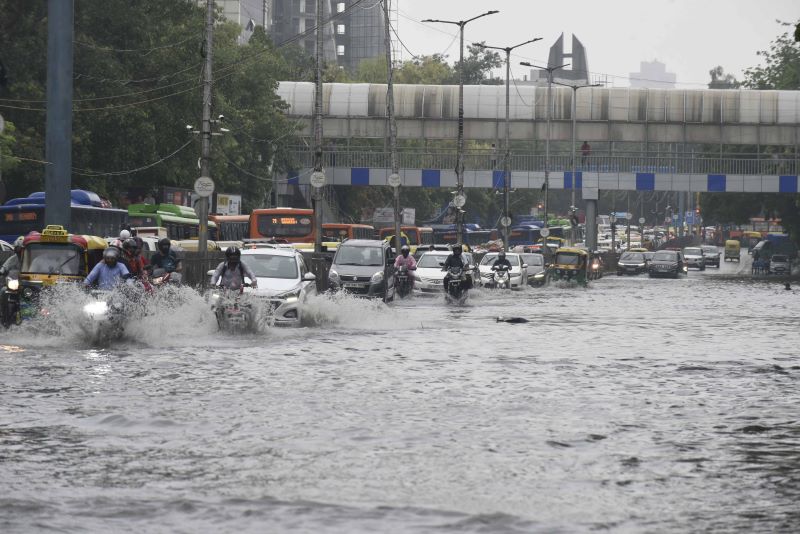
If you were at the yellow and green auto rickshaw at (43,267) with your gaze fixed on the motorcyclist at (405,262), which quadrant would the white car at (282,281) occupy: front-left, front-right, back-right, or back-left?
front-right

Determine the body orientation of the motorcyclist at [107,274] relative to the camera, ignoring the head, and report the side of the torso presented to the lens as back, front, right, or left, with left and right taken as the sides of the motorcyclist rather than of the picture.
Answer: front

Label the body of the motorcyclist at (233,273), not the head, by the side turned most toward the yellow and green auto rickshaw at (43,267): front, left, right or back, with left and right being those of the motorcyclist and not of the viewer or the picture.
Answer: right

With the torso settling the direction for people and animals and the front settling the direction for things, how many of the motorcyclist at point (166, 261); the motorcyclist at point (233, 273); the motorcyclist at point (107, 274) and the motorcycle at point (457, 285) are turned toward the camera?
4

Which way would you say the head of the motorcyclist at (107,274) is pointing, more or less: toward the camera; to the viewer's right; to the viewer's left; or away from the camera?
toward the camera

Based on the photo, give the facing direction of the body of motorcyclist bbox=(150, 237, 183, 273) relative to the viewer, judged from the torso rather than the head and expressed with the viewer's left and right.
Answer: facing the viewer

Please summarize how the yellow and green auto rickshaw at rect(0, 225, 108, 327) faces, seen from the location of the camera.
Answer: facing the viewer and to the left of the viewer

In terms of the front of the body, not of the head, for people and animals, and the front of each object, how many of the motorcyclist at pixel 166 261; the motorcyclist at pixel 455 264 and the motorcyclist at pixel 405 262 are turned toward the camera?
3

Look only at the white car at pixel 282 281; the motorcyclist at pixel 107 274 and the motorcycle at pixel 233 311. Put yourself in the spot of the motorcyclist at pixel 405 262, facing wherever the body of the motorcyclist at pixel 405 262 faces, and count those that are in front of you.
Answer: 3

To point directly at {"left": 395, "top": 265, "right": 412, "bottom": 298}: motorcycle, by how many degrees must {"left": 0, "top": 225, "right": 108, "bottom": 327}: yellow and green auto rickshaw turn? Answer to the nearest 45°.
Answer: approximately 180°

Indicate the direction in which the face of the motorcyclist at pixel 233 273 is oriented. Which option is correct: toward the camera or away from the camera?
toward the camera

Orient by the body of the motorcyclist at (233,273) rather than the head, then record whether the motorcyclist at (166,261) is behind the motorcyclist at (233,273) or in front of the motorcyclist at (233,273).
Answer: behind

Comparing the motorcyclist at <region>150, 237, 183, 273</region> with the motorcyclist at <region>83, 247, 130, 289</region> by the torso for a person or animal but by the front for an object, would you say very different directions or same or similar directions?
same or similar directions
